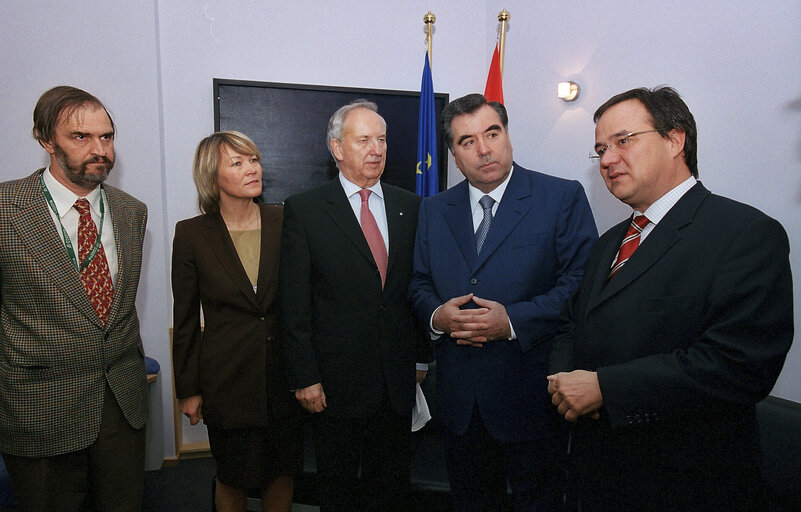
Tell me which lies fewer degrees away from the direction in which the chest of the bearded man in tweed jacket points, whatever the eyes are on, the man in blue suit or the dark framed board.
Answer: the man in blue suit

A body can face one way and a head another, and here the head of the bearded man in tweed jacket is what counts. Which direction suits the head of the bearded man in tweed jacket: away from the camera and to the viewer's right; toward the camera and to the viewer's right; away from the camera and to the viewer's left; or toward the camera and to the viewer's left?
toward the camera and to the viewer's right

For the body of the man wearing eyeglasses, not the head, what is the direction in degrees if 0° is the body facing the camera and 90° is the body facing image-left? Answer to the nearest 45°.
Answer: approximately 45°

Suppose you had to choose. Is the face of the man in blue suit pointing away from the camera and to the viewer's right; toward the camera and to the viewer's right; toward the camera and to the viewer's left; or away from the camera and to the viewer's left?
toward the camera and to the viewer's right

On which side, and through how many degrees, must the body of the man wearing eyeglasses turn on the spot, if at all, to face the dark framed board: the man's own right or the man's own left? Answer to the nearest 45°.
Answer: approximately 90° to the man's own right

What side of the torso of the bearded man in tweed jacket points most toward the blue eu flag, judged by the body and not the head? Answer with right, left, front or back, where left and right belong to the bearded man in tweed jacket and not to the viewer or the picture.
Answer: left

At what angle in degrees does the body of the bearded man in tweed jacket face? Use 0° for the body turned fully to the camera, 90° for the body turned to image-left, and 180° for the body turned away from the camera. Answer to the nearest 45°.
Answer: approximately 315°

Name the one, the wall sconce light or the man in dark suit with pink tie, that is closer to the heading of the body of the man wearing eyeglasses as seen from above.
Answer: the man in dark suit with pink tie

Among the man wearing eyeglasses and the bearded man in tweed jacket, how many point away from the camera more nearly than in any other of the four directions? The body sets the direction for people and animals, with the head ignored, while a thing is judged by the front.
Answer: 0
